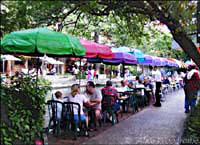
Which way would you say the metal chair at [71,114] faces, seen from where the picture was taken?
facing away from the viewer and to the right of the viewer

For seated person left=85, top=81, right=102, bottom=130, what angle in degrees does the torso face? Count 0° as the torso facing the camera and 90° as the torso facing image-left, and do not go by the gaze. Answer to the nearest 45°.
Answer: approximately 45°

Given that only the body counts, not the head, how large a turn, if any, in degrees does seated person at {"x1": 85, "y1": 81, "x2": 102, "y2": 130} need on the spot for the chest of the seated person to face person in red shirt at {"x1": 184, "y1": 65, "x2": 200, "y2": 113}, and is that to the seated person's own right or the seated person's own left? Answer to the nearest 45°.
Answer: approximately 180°

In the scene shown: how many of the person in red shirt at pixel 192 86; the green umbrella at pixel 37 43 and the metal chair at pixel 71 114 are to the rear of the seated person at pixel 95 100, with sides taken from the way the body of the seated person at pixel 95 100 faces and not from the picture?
1

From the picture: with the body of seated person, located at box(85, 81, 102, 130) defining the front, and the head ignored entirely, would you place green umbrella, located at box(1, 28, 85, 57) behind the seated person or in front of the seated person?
in front

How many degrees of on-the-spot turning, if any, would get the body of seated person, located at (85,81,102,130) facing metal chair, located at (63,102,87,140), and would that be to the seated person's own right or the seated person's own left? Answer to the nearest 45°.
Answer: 0° — they already face it

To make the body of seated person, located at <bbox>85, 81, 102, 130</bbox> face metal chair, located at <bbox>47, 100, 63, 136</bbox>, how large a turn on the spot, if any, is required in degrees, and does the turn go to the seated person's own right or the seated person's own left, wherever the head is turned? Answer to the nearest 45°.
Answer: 0° — they already face it

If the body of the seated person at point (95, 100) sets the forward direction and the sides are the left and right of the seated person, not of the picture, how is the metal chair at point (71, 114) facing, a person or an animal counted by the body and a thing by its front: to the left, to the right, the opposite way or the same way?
the opposite way

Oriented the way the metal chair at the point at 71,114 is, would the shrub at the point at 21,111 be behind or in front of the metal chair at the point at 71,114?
behind
